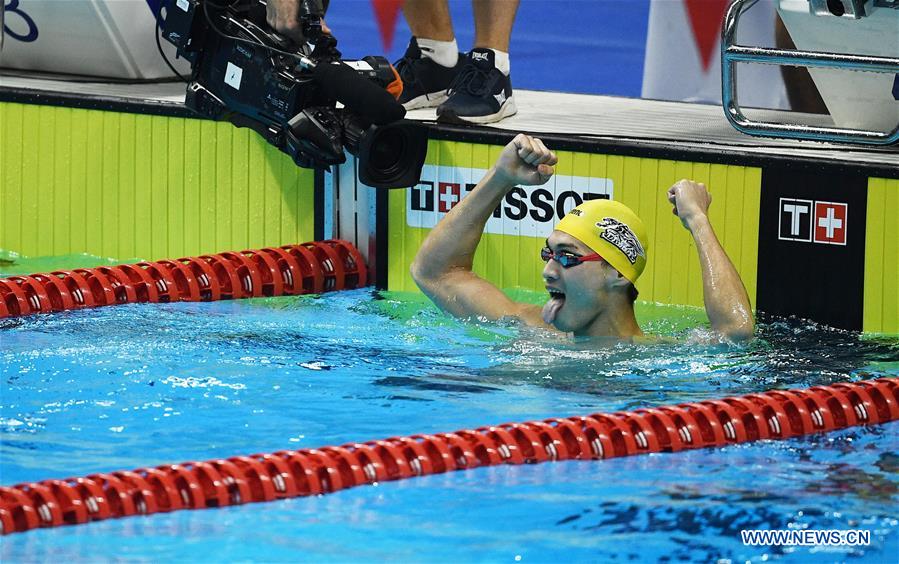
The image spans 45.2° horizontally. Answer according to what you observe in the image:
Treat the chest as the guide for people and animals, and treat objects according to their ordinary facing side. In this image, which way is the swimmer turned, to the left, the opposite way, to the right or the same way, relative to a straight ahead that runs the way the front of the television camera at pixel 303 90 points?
to the right

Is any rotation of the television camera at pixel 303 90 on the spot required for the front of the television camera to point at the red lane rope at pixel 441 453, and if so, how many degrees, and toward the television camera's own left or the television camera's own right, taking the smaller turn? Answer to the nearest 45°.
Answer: approximately 45° to the television camera's own right

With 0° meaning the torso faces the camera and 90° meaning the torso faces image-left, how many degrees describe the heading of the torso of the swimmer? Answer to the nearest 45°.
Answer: approximately 45°

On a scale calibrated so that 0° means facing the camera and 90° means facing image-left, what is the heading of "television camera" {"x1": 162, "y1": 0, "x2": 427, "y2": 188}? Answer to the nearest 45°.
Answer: approximately 315°

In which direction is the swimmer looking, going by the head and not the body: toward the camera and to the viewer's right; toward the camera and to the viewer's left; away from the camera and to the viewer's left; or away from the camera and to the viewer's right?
toward the camera and to the viewer's left

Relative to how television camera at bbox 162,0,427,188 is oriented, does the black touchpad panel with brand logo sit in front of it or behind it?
in front

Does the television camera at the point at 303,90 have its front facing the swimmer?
yes

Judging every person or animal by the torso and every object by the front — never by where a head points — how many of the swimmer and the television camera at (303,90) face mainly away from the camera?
0

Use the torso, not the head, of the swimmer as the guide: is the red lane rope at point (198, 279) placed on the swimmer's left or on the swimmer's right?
on the swimmer's right
